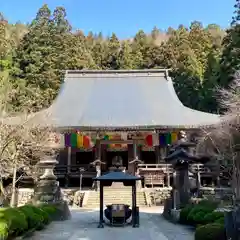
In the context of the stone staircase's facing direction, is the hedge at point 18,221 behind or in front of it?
in front

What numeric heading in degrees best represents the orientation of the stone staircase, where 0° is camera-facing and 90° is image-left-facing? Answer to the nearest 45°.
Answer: approximately 0°

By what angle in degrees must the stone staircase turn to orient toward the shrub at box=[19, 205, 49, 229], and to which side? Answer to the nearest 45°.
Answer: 0° — it already faces it

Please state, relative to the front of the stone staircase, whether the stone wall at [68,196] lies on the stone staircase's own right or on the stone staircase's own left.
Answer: on the stone staircase's own right

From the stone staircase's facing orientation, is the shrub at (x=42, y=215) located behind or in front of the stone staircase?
in front

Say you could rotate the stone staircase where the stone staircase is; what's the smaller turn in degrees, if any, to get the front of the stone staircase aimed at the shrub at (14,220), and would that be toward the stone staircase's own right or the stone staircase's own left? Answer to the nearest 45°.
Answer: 0° — it already faces it

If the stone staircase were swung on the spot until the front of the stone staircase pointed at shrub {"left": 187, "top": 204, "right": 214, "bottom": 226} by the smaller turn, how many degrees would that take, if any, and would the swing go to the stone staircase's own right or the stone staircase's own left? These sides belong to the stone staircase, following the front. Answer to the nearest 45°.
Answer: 0° — it already faces it

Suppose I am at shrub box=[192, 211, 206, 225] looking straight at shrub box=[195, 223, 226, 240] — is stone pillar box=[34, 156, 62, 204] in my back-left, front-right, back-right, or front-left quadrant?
back-right

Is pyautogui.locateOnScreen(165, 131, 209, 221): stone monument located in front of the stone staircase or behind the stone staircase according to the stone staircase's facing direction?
in front

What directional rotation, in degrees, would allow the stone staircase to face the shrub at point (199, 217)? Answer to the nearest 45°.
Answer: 0° — it already faces it

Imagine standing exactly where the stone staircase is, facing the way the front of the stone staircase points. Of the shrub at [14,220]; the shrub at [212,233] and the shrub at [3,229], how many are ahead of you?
3
